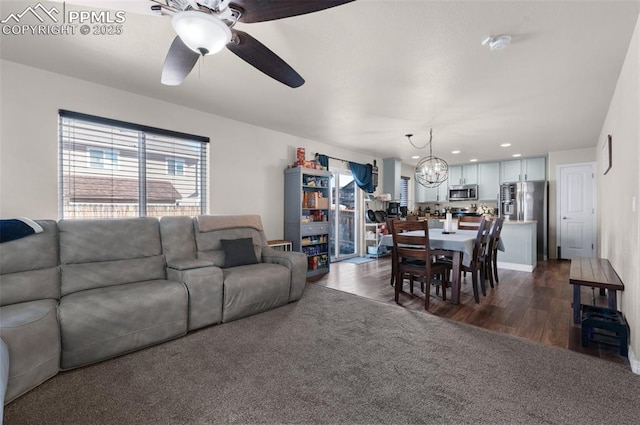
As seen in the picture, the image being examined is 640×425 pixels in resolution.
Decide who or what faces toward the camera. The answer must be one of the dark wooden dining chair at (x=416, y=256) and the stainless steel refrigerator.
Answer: the stainless steel refrigerator

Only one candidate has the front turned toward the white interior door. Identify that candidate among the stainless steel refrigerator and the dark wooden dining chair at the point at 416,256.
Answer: the dark wooden dining chair

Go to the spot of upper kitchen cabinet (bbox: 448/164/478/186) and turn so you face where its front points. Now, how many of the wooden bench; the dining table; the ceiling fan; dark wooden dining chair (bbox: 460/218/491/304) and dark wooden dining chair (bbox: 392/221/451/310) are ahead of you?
5

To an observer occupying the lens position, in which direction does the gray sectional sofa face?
facing the viewer and to the right of the viewer

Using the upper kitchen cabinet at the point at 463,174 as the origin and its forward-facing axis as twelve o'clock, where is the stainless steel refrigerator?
The stainless steel refrigerator is roughly at 10 o'clock from the upper kitchen cabinet.

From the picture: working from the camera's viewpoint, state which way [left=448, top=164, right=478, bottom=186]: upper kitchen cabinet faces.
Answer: facing the viewer

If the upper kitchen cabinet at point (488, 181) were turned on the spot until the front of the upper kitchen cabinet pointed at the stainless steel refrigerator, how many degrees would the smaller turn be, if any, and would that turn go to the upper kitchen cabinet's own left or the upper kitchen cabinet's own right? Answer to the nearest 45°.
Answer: approximately 45° to the upper kitchen cabinet's own left

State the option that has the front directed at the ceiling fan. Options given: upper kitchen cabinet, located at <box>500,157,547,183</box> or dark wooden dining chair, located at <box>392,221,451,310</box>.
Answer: the upper kitchen cabinet

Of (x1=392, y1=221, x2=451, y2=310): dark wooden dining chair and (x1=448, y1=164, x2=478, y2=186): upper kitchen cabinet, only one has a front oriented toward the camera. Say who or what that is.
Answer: the upper kitchen cabinet

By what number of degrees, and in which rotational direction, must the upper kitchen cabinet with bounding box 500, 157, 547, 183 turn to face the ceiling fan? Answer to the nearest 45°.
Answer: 0° — it already faces it

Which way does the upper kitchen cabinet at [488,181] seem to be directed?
toward the camera

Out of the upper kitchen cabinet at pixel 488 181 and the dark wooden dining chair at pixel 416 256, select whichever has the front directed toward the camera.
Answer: the upper kitchen cabinet

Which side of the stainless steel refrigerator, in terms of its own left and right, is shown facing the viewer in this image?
front

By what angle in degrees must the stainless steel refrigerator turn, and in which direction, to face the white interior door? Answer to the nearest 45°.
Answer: approximately 90° to its left

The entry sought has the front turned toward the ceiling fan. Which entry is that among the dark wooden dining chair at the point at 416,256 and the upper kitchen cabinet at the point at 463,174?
the upper kitchen cabinet

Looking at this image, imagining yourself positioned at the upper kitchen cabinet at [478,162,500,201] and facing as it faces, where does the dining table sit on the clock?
The dining table is roughly at 12 o'clock from the upper kitchen cabinet.

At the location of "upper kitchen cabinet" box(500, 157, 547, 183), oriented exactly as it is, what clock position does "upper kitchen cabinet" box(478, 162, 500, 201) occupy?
"upper kitchen cabinet" box(478, 162, 500, 201) is roughly at 3 o'clock from "upper kitchen cabinet" box(500, 157, 547, 183).
